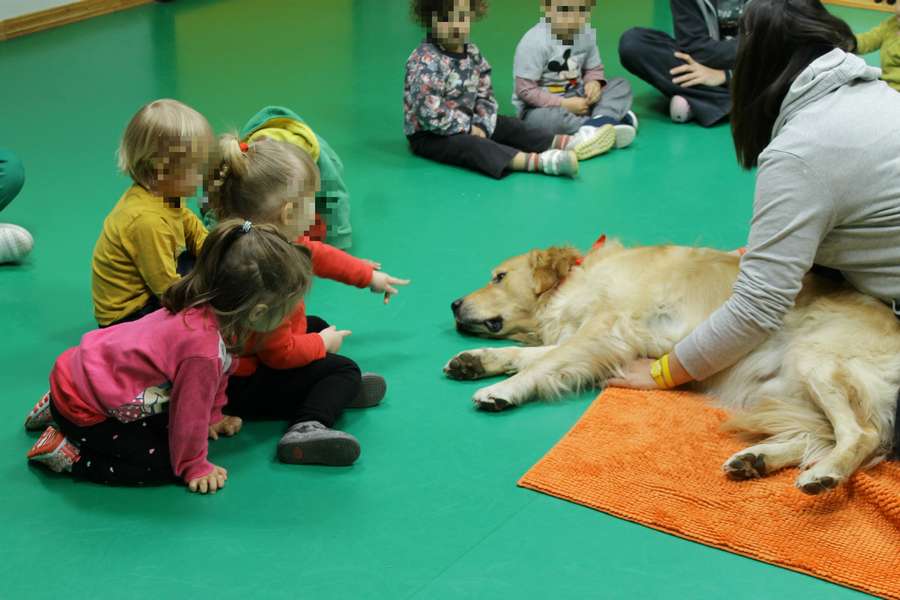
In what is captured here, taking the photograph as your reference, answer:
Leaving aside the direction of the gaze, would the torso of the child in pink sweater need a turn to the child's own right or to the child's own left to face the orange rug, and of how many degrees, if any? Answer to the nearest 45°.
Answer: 0° — they already face it

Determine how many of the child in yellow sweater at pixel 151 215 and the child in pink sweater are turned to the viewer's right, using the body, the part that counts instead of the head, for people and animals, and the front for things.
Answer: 2

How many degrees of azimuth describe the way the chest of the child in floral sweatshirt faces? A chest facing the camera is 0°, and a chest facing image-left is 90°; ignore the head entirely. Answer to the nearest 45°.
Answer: approximately 315°

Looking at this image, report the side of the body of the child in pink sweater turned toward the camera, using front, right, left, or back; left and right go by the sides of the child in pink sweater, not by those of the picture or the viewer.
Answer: right

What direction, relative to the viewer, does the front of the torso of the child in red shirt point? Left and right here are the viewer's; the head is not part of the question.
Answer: facing to the right of the viewer

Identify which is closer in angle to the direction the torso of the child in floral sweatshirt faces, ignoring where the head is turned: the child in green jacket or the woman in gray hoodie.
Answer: the woman in gray hoodie

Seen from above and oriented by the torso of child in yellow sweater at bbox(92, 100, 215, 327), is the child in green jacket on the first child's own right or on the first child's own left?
on the first child's own left

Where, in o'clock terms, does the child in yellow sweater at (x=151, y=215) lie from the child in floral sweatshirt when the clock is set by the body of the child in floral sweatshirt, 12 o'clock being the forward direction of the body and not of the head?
The child in yellow sweater is roughly at 2 o'clock from the child in floral sweatshirt.

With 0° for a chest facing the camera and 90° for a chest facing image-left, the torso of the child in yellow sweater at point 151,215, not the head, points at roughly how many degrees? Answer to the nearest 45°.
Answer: approximately 270°
